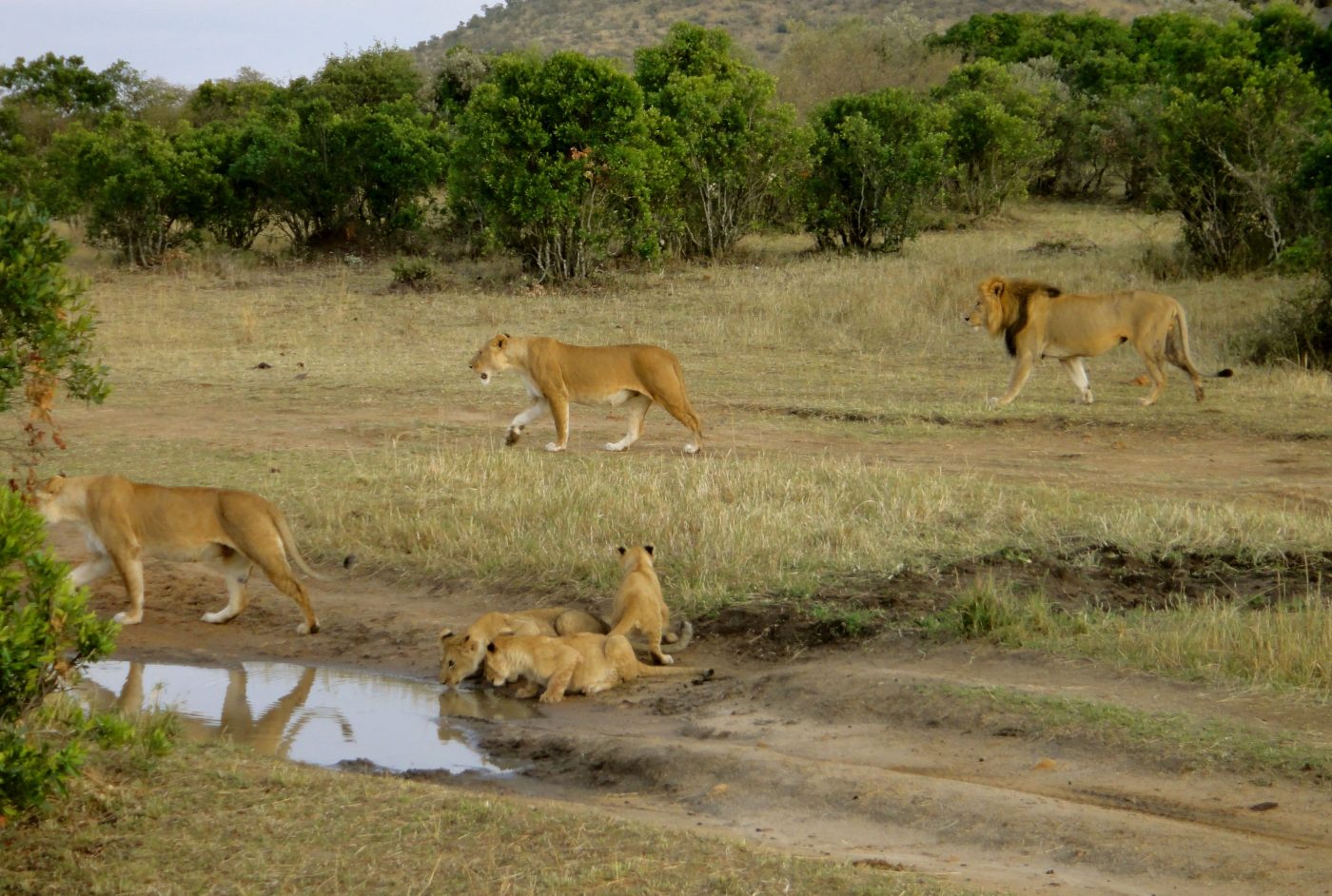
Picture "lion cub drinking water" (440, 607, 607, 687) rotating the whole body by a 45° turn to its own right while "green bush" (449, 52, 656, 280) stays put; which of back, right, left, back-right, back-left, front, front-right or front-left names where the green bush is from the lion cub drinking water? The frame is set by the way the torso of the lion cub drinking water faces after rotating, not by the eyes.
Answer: front-right

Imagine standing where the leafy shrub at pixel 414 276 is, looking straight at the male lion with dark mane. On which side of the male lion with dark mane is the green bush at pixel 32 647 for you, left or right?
right

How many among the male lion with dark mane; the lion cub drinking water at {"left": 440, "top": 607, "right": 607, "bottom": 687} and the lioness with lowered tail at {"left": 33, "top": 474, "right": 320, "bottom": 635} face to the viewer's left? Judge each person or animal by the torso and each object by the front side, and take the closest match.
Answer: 3

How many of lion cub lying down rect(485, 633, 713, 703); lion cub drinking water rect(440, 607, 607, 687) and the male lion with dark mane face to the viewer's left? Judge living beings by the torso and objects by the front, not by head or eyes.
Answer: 3

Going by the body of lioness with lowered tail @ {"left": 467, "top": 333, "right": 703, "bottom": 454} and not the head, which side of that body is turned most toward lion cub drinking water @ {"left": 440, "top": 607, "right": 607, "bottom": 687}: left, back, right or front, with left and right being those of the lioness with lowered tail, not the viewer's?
left

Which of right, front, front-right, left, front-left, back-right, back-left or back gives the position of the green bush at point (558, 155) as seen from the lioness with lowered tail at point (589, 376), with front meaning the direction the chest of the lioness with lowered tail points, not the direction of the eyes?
right

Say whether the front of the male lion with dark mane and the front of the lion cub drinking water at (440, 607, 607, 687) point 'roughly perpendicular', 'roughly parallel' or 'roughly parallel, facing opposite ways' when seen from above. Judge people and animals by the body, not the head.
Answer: roughly parallel

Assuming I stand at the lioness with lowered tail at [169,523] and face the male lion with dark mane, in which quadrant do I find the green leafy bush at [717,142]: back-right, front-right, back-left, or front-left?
front-left

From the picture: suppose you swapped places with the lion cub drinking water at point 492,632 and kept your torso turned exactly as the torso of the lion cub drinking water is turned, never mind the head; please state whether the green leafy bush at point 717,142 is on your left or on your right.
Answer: on your right

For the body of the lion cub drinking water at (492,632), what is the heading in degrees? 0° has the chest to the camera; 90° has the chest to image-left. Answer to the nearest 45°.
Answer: approximately 90°

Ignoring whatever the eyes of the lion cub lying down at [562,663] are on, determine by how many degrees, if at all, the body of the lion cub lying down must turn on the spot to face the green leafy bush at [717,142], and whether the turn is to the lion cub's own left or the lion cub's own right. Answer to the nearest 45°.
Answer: approximately 90° to the lion cub's own right

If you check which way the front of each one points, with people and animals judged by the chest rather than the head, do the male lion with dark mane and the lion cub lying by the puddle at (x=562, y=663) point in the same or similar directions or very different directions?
same or similar directions

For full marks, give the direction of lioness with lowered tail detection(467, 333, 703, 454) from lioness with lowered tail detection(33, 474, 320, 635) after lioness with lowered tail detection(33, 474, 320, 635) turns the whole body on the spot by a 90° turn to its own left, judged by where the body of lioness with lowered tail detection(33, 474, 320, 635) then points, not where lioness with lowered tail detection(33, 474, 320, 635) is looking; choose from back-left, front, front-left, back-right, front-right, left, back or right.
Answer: back-left

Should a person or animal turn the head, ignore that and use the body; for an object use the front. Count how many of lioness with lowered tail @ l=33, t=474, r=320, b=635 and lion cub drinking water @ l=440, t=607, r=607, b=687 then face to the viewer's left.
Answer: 2

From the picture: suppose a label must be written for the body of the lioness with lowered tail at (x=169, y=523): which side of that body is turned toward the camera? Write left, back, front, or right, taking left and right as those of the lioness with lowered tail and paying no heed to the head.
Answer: left

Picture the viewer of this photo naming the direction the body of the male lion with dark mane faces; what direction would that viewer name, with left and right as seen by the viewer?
facing to the left of the viewer
